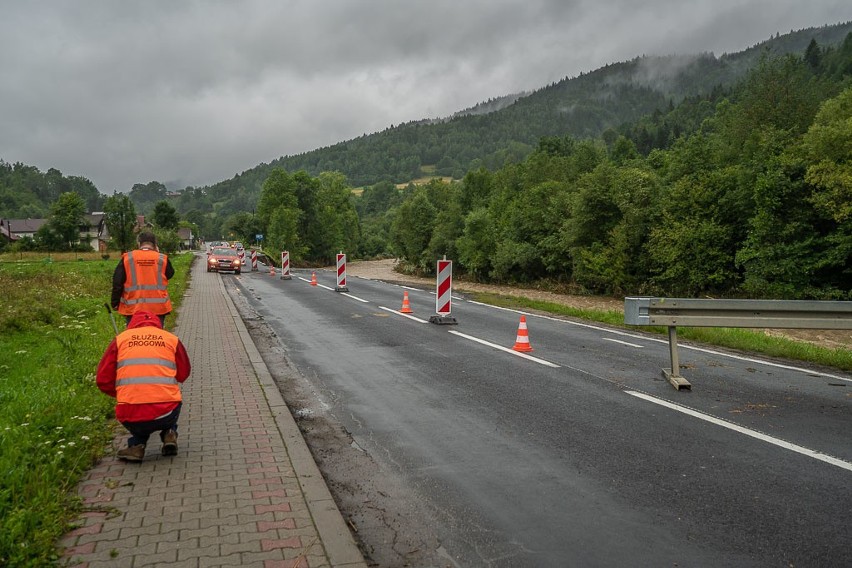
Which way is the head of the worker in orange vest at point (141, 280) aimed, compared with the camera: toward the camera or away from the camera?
away from the camera

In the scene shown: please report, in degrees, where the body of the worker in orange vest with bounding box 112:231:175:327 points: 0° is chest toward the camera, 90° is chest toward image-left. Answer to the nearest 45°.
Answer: approximately 180°

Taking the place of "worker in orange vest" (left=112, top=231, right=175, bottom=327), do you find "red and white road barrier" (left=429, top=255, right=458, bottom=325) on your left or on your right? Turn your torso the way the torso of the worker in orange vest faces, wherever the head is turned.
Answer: on your right

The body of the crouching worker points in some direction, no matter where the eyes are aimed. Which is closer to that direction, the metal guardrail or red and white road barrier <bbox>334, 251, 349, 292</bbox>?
the red and white road barrier

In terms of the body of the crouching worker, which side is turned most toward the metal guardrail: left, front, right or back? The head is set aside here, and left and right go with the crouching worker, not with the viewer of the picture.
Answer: right

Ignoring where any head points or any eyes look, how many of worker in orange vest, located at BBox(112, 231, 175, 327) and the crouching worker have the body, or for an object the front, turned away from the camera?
2

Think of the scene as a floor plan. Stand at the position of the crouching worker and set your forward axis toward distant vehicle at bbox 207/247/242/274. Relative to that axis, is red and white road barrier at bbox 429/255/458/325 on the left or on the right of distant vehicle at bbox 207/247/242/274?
right

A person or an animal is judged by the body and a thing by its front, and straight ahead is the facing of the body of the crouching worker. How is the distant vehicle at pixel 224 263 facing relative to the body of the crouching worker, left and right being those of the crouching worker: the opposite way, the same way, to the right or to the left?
the opposite way

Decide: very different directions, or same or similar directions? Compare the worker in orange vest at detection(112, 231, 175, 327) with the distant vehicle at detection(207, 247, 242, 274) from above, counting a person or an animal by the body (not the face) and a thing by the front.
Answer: very different directions

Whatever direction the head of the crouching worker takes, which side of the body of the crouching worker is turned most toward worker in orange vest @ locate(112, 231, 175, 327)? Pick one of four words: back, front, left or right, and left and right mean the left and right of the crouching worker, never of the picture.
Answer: front

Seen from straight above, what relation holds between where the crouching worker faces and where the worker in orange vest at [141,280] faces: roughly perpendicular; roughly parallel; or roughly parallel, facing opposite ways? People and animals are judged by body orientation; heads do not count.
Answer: roughly parallel

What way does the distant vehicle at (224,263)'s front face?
toward the camera

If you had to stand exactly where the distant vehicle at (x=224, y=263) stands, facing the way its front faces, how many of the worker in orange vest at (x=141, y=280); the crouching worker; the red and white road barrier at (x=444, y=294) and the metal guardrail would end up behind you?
0

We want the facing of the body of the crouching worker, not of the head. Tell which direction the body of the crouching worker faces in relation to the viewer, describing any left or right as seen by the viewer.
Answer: facing away from the viewer

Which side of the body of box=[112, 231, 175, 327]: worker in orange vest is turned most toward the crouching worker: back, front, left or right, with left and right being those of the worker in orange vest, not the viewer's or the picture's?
back
